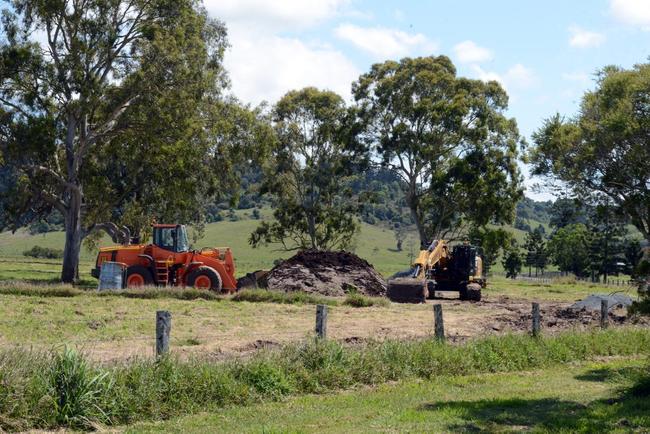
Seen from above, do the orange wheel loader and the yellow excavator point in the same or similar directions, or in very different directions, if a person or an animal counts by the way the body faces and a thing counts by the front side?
very different directions

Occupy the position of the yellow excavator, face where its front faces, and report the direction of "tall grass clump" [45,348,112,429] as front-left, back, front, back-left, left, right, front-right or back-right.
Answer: front-left

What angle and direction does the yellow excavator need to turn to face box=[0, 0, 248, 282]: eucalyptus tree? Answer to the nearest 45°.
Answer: approximately 45° to its right

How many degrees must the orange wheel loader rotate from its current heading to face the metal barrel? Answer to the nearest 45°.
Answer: approximately 180°

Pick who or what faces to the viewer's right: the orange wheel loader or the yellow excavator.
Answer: the orange wheel loader

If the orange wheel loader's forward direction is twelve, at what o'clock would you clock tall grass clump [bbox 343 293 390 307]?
The tall grass clump is roughly at 1 o'clock from the orange wheel loader.

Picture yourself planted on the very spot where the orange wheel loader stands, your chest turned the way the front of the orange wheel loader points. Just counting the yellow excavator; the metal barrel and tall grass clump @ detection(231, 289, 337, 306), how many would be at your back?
1

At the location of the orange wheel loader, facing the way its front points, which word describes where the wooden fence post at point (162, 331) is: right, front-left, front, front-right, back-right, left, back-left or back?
right

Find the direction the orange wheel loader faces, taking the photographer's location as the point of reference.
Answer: facing to the right of the viewer

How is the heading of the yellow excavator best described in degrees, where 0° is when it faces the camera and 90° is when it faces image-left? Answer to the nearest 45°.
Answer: approximately 45°

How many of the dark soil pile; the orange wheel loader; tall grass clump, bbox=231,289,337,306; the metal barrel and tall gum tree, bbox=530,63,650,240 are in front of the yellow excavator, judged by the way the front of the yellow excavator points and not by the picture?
4

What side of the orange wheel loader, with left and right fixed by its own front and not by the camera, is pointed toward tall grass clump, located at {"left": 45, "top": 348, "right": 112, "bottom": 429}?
right

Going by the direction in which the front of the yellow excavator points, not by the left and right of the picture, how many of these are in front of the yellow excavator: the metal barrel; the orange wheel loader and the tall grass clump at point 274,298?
3

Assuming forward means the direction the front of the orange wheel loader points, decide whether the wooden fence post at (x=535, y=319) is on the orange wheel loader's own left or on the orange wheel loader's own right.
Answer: on the orange wheel loader's own right
